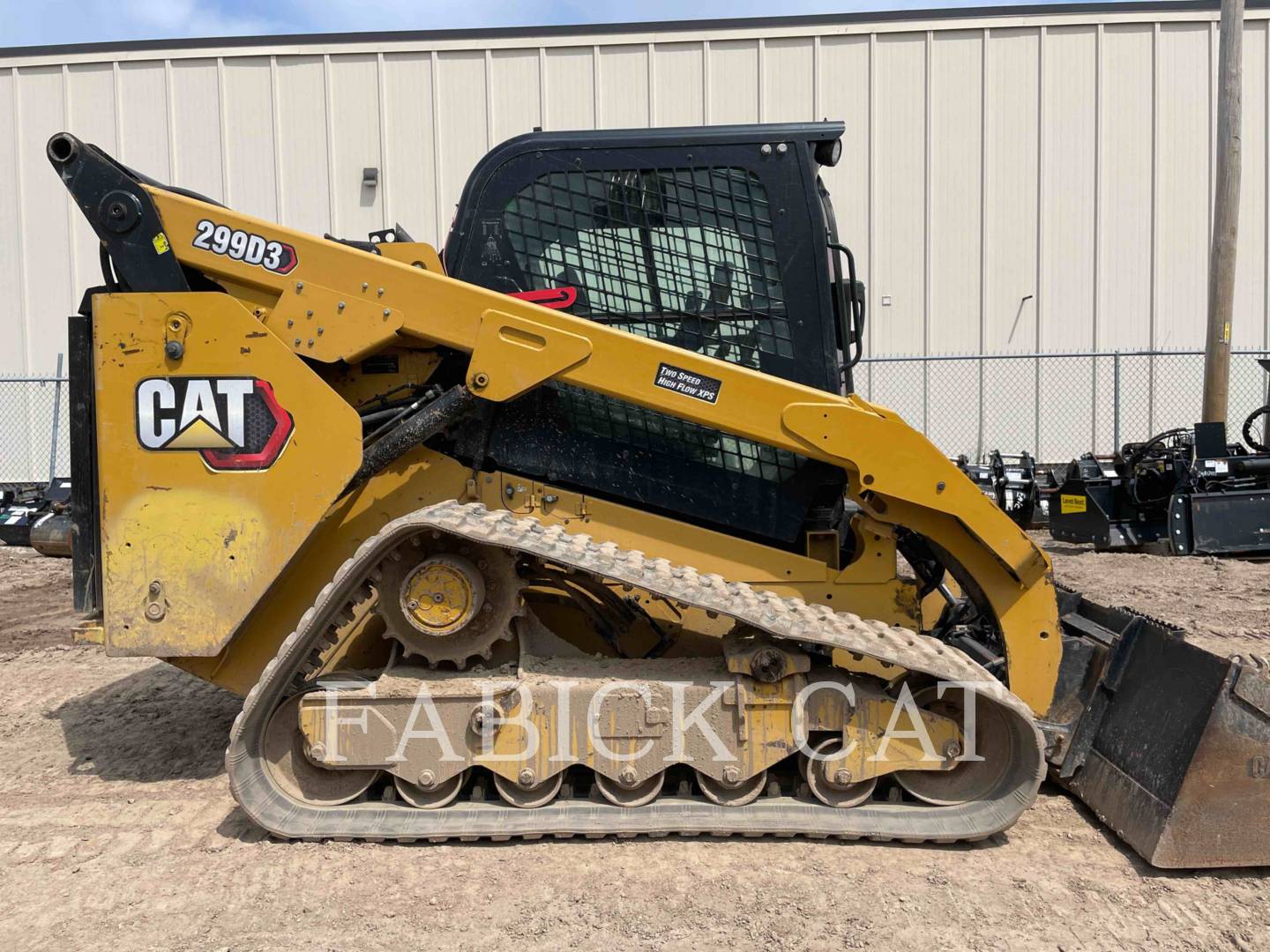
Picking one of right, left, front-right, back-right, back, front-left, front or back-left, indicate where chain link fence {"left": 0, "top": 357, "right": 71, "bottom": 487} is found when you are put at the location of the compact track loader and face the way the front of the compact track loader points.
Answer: back-left

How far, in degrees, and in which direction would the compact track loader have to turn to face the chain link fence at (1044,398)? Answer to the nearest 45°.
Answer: approximately 45° to its left

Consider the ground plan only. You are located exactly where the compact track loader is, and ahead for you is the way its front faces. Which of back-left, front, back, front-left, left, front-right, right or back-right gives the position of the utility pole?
front-left

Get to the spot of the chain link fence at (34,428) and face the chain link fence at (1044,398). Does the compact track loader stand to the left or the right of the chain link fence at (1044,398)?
right

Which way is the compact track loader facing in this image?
to the viewer's right

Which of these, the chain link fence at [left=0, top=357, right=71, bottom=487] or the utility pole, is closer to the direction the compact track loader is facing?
the utility pole

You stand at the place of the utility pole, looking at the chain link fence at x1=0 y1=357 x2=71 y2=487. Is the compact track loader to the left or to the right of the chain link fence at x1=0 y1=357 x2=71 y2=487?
left
